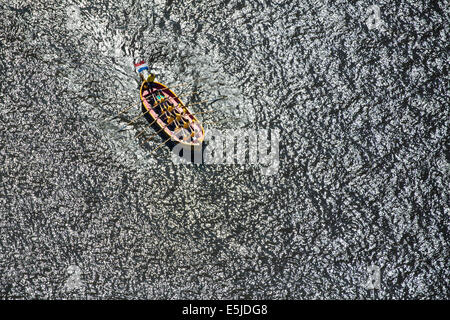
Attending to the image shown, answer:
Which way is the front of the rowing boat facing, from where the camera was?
facing the viewer and to the right of the viewer
